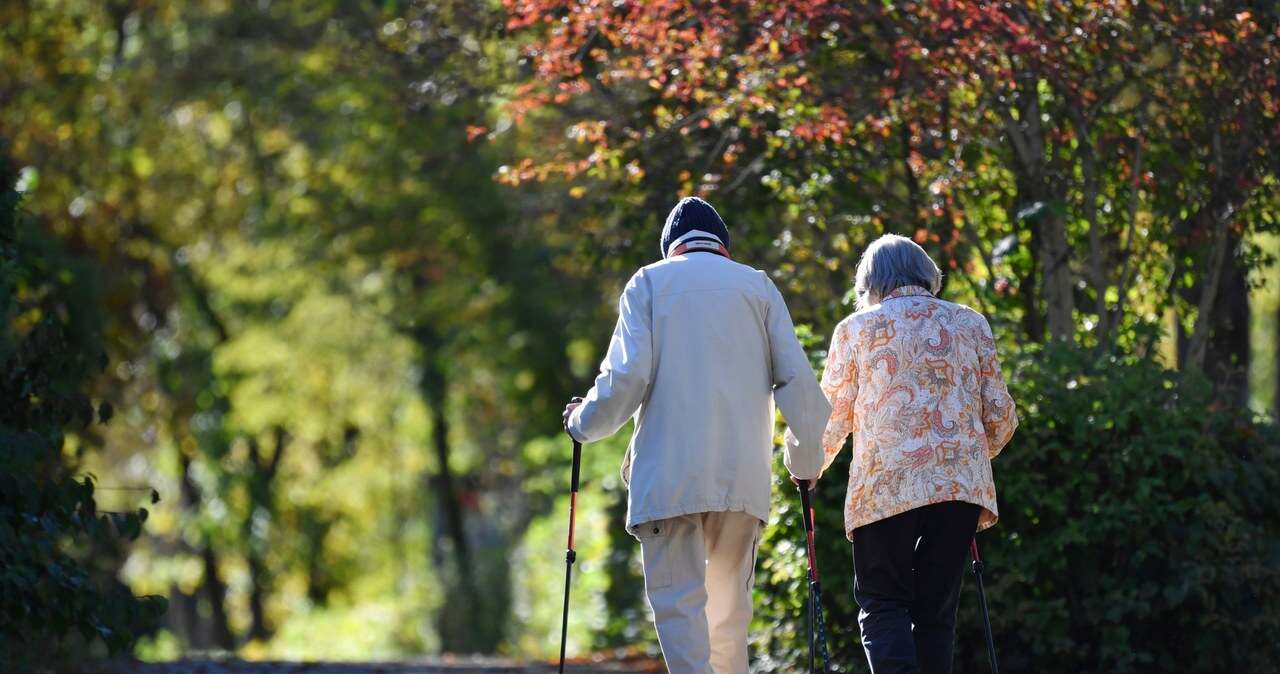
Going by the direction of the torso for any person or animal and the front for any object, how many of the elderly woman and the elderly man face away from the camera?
2

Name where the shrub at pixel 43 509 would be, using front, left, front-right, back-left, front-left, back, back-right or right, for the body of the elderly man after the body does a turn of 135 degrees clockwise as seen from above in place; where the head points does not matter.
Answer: back-right

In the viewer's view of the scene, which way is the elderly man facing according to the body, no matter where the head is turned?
away from the camera

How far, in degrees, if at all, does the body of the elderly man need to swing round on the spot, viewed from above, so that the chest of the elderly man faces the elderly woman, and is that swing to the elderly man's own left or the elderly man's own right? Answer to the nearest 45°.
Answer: approximately 90° to the elderly man's own right

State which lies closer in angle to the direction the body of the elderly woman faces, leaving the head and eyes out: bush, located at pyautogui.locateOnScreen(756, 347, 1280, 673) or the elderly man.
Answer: the bush

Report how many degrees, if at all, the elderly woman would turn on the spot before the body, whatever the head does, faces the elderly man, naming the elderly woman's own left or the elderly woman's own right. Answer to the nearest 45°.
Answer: approximately 90° to the elderly woman's own left

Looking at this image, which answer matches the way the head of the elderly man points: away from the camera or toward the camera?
away from the camera

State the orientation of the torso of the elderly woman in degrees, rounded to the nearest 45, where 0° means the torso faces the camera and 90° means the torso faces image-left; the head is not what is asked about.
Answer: approximately 180°

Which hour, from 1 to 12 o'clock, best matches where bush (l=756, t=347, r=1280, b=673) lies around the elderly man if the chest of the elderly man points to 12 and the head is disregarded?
The bush is roughly at 2 o'clock from the elderly man.
